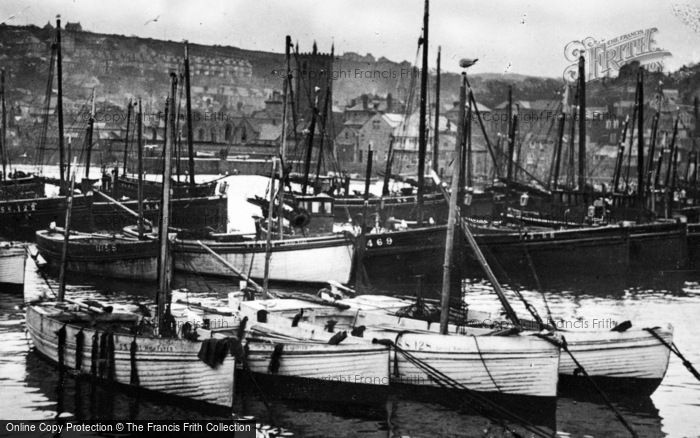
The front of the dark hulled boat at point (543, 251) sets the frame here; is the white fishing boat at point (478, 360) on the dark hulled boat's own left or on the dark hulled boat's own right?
on the dark hulled boat's own left

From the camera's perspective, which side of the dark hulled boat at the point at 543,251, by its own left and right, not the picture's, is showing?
left
